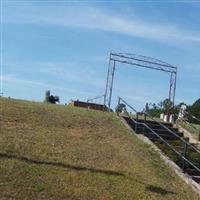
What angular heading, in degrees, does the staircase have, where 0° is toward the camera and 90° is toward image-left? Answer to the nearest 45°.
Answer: approximately 315°
